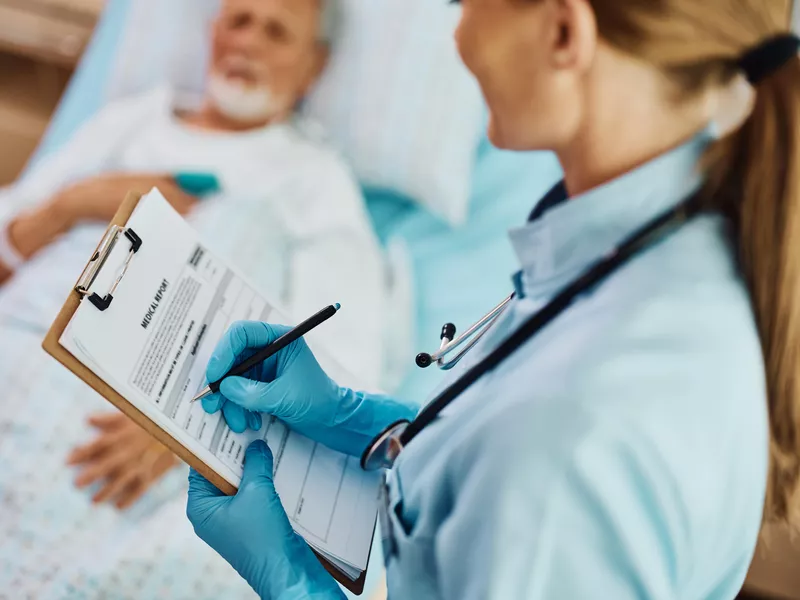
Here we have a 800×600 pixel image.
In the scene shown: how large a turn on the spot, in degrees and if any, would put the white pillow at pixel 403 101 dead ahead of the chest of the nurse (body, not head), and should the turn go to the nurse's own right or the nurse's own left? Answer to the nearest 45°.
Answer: approximately 90° to the nurse's own right

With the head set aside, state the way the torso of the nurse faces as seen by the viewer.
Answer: to the viewer's left

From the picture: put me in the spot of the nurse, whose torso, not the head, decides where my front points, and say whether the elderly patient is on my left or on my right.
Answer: on my right

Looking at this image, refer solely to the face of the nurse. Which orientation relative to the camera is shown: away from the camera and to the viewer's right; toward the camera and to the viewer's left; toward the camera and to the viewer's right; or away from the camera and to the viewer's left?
away from the camera and to the viewer's left
